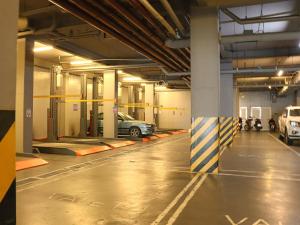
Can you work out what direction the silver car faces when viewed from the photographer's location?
facing the viewer and to the right of the viewer

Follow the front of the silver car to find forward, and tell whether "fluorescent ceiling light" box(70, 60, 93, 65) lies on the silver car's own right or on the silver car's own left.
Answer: on the silver car's own right

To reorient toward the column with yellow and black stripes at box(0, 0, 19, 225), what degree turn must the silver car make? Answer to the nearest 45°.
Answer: approximately 45° to its right

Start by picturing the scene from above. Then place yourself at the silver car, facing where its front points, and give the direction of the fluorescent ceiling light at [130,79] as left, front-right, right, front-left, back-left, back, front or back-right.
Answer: back-left

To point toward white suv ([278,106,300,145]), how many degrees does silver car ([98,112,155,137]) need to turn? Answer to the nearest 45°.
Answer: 0° — it already faces it

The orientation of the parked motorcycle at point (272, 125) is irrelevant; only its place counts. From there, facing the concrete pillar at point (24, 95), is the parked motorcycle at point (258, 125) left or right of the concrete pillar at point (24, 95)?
right

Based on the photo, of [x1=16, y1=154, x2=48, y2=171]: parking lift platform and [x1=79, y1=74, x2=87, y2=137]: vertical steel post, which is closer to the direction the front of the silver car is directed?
the parking lift platform

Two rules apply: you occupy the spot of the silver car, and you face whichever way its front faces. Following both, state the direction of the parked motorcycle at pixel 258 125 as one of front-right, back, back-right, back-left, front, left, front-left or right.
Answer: left

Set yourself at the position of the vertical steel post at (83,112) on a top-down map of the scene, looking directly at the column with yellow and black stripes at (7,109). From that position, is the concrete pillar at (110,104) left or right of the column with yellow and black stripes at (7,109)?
left

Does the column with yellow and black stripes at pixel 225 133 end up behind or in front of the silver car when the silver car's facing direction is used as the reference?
in front
